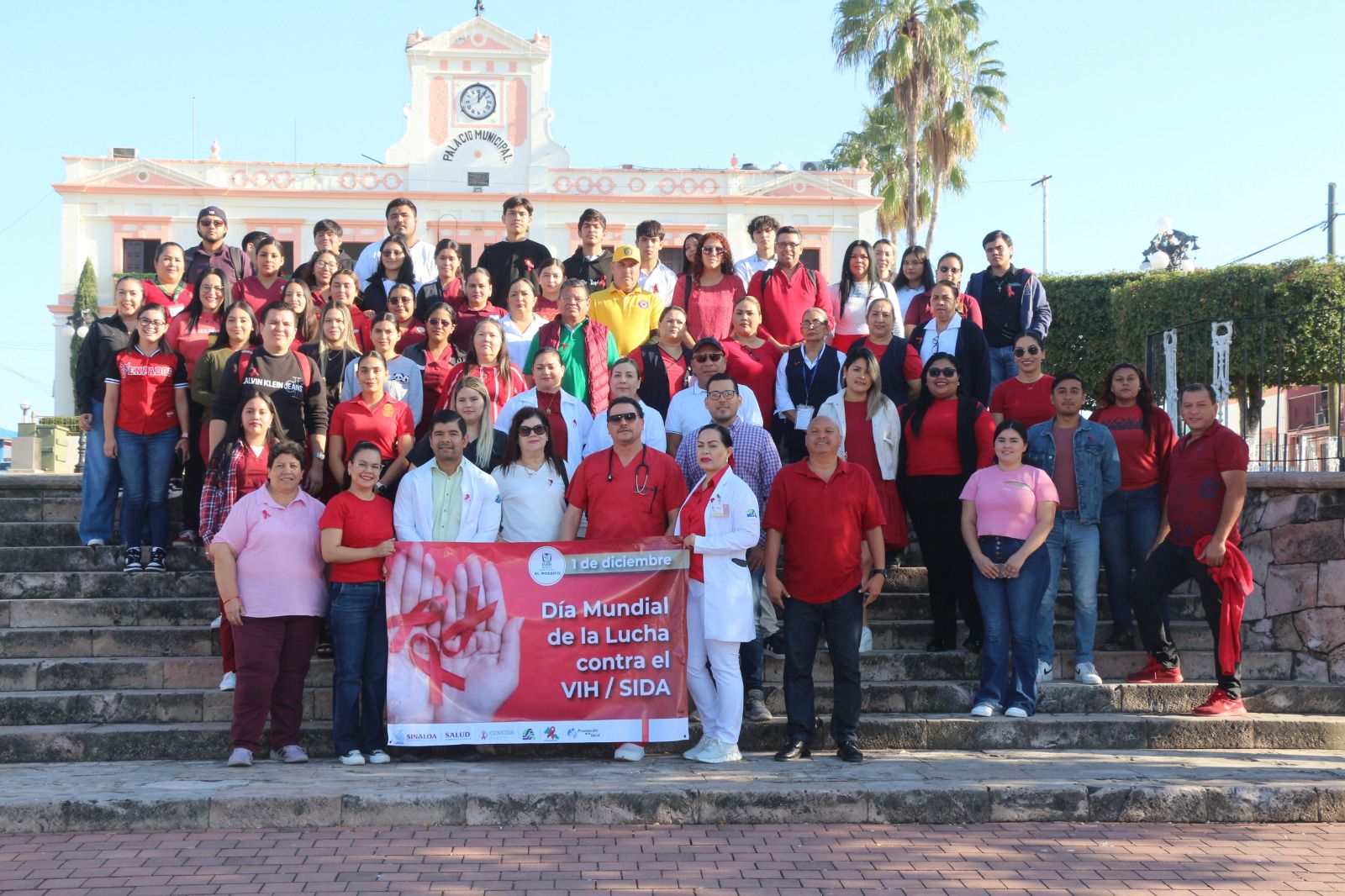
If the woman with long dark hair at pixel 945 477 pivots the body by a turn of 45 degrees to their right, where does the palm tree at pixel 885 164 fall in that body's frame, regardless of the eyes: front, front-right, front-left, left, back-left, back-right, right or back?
back-right

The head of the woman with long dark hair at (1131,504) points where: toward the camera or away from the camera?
toward the camera

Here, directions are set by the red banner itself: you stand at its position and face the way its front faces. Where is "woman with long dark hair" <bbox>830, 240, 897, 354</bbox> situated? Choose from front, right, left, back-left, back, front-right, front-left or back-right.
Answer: back-left

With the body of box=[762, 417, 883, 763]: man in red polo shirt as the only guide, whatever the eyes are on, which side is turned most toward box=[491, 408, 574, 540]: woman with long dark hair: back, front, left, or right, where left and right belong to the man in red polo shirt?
right

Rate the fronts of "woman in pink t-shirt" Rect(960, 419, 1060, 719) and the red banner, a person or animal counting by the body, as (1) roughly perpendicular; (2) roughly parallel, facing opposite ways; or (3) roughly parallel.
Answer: roughly parallel

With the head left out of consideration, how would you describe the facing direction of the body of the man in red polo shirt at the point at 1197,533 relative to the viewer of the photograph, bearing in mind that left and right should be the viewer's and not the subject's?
facing the viewer and to the left of the viewer

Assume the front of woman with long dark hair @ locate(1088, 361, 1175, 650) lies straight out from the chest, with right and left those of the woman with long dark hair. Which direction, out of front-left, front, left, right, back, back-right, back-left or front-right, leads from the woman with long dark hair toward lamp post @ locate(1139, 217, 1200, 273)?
back

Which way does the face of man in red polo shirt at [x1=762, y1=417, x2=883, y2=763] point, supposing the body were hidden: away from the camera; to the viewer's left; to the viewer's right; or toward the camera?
toward the camera

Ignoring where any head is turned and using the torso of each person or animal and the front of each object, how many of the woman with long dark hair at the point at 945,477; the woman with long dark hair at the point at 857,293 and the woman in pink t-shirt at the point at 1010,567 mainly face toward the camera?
3

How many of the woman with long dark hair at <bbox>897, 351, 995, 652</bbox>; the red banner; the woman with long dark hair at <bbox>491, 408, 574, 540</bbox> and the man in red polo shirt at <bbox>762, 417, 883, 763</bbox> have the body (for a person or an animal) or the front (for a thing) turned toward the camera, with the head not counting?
4

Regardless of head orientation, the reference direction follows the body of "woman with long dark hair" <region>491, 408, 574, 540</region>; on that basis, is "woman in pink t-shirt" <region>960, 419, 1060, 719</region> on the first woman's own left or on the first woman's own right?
on the first woman's own left

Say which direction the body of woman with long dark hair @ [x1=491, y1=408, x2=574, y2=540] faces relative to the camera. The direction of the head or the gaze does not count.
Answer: toward the camera

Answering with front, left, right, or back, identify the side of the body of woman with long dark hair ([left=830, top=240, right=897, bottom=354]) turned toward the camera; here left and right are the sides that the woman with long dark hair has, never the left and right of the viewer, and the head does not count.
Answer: front

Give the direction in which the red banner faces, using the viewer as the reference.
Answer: facing the viewer

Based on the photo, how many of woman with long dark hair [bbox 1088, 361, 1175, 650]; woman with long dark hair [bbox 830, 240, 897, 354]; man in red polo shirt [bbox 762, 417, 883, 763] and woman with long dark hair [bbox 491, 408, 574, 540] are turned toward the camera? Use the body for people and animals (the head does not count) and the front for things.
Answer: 4

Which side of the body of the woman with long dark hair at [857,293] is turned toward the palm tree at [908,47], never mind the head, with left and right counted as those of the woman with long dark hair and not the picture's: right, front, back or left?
back

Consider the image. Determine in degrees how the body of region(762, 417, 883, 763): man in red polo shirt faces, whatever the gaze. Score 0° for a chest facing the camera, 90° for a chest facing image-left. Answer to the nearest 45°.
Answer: approximately 0°
